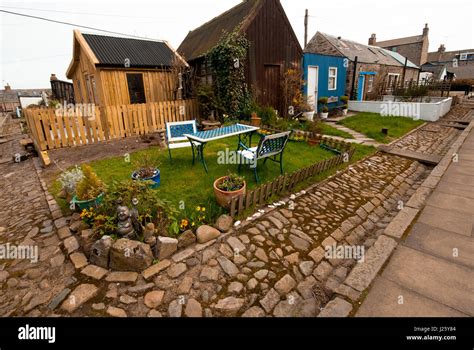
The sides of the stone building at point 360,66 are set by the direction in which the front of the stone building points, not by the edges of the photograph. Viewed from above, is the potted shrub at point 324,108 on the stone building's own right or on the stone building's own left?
on the stone building's own right

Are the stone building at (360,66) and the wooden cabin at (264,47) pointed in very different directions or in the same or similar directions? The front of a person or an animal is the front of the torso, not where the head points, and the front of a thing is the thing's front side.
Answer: same or similar directions

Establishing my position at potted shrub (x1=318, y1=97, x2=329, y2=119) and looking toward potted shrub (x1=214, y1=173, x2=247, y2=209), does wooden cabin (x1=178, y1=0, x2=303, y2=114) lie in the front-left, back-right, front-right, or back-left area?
front-right

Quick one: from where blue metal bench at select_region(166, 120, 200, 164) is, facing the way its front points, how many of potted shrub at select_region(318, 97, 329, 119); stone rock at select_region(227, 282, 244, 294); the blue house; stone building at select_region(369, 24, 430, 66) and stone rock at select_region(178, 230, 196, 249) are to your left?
3

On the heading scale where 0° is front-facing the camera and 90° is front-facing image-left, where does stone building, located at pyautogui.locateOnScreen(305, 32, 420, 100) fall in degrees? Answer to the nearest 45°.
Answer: approximately 315°

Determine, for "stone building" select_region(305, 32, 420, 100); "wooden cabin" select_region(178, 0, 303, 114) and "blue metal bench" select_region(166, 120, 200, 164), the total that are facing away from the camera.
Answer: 0

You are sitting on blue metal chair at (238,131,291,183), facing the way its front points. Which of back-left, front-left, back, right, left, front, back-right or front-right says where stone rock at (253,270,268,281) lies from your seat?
back-left

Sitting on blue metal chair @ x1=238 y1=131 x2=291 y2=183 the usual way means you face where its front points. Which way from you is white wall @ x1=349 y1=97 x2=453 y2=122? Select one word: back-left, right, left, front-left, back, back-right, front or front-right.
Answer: right

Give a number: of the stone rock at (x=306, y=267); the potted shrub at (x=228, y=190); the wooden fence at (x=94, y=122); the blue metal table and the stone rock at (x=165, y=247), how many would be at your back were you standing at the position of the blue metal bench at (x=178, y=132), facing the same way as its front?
1

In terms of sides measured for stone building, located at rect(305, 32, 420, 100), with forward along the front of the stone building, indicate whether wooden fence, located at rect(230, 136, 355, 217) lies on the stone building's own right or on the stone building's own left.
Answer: on the stone building's own right

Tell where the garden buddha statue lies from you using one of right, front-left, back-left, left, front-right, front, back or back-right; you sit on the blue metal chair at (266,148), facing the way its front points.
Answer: left

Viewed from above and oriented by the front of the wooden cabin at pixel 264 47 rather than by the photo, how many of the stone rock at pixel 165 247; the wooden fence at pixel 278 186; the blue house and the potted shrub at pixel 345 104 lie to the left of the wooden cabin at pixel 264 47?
2

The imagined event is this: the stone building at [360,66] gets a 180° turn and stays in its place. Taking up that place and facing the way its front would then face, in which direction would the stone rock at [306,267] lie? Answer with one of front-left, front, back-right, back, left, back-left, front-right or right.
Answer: back-left

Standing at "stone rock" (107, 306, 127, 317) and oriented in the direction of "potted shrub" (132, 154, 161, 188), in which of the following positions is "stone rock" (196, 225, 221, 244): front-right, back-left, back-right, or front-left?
front-right
